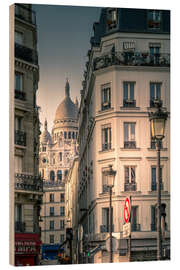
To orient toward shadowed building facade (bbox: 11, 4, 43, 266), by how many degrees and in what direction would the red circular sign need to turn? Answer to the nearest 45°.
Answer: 0° — it already faces it

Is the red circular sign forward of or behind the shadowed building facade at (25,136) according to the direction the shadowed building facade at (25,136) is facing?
forward

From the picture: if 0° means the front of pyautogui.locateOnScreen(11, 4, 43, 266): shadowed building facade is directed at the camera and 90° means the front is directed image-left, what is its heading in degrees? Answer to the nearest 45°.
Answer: approximately 315°

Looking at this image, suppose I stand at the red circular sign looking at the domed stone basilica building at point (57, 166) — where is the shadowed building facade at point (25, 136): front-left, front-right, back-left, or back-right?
front-left
